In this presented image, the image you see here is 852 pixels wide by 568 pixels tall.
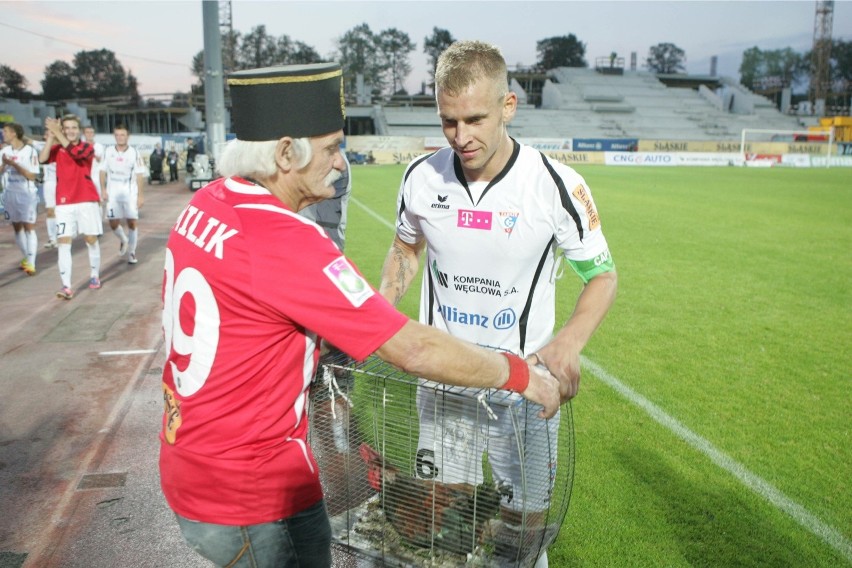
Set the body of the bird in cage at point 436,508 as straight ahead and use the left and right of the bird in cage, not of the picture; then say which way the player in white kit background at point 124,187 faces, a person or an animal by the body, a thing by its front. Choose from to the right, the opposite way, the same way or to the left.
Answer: to the left

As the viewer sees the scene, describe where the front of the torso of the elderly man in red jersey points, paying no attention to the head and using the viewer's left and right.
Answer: facing away from the viewer and to the right of the viewer

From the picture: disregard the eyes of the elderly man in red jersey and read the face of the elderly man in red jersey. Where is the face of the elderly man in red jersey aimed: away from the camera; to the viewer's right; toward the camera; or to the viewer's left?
to the viewer's right

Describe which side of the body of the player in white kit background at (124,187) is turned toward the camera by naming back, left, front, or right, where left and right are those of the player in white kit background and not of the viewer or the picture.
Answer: front

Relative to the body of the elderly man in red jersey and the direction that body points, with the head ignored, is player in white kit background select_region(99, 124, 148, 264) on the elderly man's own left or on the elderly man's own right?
on the elderly man's own left

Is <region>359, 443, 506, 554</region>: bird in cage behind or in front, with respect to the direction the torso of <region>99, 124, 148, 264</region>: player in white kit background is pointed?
in front

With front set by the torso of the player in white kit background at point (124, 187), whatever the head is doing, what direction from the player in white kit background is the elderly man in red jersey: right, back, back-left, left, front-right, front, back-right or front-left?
front

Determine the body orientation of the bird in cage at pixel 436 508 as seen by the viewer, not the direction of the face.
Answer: to the viewer's left
